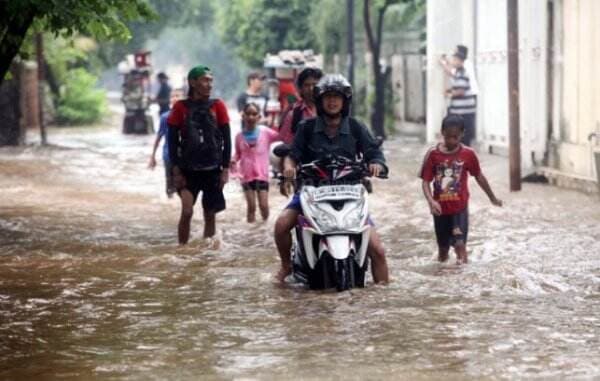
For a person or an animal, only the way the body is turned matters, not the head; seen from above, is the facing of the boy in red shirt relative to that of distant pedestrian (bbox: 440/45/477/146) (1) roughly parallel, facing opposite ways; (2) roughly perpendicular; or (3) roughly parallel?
roughly perpendicular

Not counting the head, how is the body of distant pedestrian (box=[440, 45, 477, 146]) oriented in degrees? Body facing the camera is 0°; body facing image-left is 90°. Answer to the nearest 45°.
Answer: approximately 90°

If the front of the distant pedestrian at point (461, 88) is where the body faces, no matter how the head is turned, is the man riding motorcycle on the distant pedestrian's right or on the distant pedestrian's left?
on the distant pedestrian's left

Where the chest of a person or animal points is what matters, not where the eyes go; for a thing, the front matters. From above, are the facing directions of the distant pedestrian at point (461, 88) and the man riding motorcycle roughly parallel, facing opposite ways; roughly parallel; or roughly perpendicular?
roughly perpendicular

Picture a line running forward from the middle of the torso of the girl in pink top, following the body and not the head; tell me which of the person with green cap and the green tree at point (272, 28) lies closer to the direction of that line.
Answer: the person with green cap

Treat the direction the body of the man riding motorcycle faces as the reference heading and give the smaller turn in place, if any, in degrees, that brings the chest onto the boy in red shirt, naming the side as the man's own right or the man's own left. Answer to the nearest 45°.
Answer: approximately 135° to the man's own left

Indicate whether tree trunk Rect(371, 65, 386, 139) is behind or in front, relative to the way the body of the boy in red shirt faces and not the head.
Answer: behind

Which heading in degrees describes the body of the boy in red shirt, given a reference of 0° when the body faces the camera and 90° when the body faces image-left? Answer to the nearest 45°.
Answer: approximately 0°

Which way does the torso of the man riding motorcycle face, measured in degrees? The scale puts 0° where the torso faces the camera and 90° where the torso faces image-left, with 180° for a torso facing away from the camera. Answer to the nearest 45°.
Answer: approximately 0°
